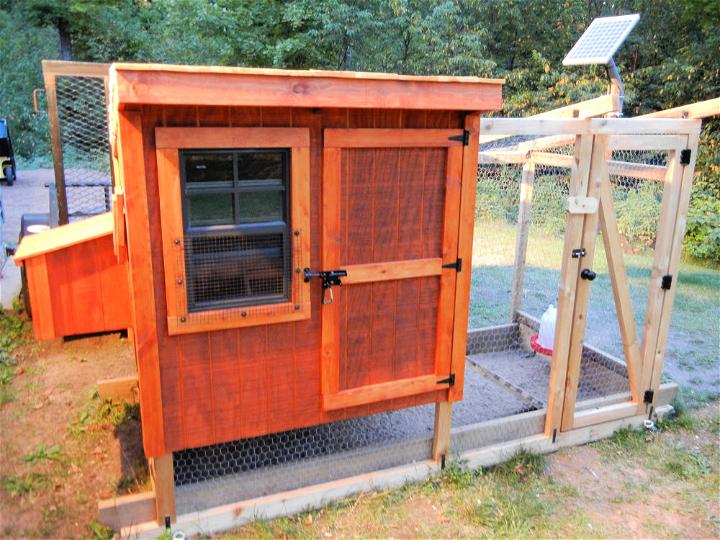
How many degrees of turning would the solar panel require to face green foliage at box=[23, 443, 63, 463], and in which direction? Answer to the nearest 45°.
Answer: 0° — it already faces it

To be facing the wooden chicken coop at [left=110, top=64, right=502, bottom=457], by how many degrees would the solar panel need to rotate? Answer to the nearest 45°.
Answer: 0° — it already faces it

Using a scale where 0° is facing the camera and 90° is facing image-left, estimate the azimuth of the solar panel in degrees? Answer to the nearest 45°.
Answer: approximately 45°

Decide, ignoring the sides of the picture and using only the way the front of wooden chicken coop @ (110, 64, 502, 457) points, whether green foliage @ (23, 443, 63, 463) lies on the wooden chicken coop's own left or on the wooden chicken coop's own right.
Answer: on the wooden chicken coop's own right

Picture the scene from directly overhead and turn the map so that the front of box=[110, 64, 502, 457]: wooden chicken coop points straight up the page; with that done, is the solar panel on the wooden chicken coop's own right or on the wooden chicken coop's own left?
on the wooden chicken coop's own left

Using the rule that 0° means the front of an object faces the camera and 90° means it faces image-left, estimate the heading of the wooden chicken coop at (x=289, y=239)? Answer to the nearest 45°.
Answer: approximately 0°

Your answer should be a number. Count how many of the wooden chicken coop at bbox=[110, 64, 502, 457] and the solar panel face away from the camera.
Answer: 0
